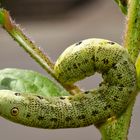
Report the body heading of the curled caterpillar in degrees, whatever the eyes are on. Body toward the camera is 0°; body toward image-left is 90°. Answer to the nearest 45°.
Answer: approximately 90°
